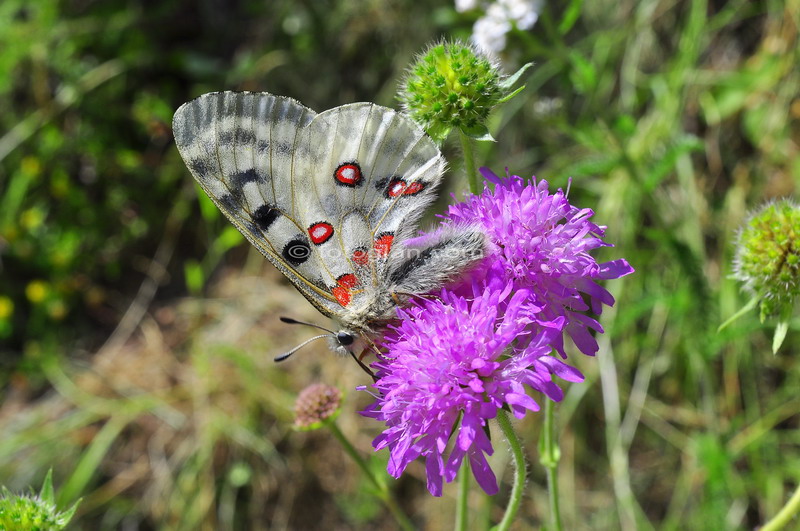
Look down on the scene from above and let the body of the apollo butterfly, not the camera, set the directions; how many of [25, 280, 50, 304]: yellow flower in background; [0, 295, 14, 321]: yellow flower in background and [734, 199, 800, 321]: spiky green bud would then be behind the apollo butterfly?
1

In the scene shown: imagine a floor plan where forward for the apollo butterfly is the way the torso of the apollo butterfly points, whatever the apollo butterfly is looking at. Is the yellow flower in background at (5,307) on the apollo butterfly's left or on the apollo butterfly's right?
on the apollo butterfly's right

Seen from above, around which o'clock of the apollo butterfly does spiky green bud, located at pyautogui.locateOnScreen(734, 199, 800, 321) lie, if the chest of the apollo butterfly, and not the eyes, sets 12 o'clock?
The spiky green bud is roughly at 6 o'clock from the apollo butterfly.

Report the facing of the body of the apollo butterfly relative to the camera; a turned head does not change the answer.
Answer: to the viewer's left

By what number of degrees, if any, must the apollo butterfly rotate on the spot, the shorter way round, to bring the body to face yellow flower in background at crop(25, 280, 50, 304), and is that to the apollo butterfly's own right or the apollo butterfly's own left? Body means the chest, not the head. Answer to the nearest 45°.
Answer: approximately 45° to the apollo butterfly's own right

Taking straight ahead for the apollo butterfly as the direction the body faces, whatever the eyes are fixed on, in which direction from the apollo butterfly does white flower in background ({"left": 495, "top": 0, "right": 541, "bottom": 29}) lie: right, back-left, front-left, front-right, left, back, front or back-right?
back-right

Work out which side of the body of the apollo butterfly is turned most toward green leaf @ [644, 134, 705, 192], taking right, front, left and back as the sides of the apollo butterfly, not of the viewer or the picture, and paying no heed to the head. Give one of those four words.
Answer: back

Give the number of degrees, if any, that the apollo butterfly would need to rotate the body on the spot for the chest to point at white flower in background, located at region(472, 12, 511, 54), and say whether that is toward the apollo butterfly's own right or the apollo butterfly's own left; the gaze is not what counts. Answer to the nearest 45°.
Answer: approximately 135° to the apollo butterfly's own right
